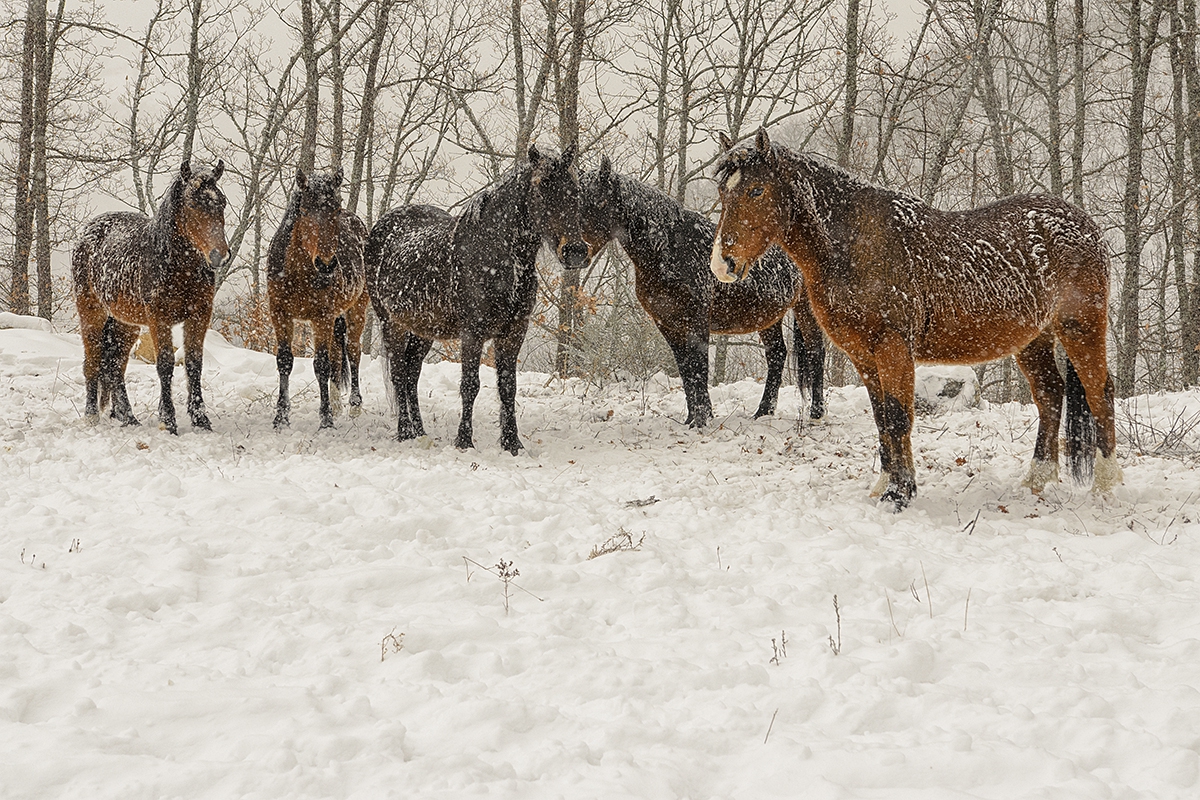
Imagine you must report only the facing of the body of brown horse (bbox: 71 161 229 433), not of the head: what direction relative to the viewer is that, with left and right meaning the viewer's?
facing the viewer and to the right of the viewer

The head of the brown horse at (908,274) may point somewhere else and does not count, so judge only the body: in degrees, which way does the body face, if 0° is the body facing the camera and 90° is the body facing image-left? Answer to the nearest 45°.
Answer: approximately 90°

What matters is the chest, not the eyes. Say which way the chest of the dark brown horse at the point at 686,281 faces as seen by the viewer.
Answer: to the viewer's left

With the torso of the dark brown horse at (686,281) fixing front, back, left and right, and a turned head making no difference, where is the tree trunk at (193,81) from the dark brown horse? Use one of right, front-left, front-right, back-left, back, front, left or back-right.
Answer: front-right

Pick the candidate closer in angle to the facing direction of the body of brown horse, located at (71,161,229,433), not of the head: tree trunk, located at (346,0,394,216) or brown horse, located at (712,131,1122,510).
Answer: the brown horse

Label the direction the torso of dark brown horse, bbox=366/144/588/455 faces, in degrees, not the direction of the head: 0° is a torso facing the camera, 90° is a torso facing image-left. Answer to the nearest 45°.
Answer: approximately 315°

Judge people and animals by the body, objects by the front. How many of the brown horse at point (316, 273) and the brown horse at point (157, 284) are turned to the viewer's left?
0

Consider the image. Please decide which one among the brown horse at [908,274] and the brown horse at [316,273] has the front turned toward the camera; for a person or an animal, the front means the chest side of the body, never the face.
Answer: the brown horse at [316,273]

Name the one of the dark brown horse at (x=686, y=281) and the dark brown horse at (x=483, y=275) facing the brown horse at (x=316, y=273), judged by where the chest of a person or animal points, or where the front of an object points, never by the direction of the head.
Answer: the dark brown horse at (x=686, y=281)

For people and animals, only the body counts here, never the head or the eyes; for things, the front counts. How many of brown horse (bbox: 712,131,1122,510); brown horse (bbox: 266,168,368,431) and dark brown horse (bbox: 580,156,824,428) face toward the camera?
1

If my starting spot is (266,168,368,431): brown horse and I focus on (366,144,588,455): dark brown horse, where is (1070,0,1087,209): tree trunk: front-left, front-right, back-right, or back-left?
front-left

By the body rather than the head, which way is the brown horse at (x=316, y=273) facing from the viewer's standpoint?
toward the camera
